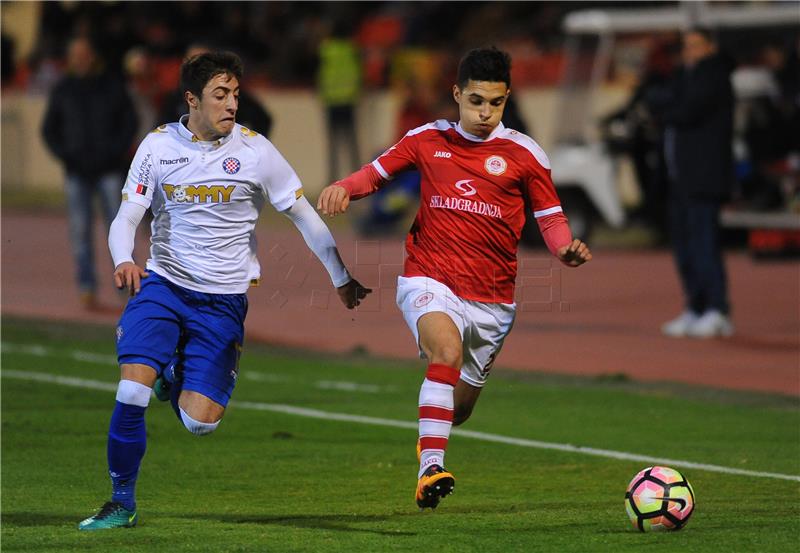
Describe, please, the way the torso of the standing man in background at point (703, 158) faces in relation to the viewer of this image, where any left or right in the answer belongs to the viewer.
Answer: facing to the left of the viewer

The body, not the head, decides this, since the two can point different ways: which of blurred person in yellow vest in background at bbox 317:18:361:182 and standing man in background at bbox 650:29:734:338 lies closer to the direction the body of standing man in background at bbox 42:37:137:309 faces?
the standing man in background

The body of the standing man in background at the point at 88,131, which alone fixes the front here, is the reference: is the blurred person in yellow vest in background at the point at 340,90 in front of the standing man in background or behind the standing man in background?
behind

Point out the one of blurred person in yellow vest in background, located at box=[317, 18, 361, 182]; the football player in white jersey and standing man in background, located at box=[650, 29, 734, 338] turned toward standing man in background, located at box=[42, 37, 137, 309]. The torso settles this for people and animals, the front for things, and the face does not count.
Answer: standing man in background, located at box=[650, 29, 734, 338]

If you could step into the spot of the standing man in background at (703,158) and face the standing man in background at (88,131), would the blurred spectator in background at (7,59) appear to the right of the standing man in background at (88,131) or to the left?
right

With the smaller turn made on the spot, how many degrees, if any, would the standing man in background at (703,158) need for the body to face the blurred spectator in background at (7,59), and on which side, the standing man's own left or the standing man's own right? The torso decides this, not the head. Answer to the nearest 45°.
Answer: approximately 45° to the standing man's own right
